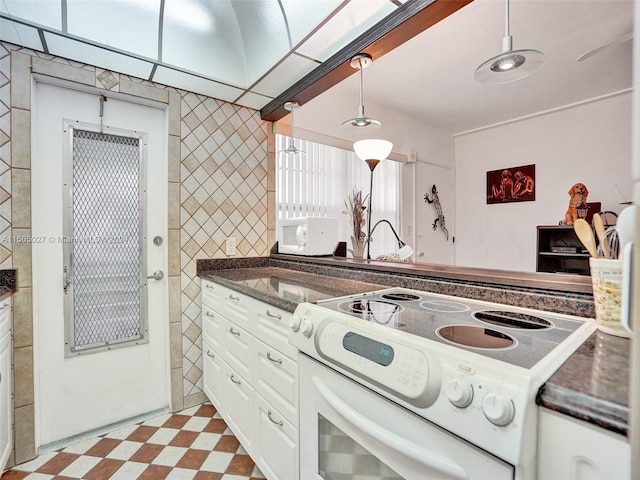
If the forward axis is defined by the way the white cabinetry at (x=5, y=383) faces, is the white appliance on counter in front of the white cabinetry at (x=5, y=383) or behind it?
in front

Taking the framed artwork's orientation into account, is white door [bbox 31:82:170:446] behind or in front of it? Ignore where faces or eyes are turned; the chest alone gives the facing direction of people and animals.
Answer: in front

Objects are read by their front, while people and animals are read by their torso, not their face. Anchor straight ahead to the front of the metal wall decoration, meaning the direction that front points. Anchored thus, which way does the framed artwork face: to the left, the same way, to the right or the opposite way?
to the right
